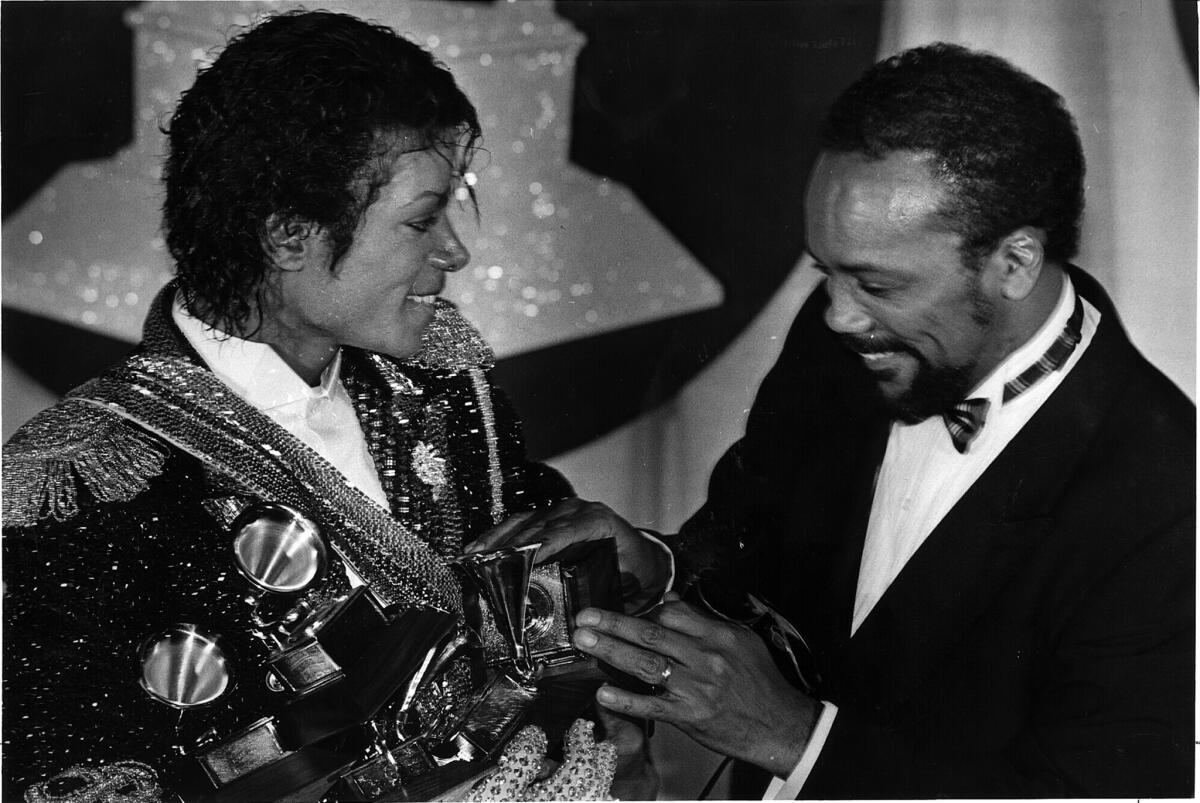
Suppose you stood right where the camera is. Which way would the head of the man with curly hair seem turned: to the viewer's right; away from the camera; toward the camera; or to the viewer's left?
to the viewer's right

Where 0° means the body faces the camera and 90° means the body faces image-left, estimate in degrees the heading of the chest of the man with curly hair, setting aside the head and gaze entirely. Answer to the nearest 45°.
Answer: approximately 315°
